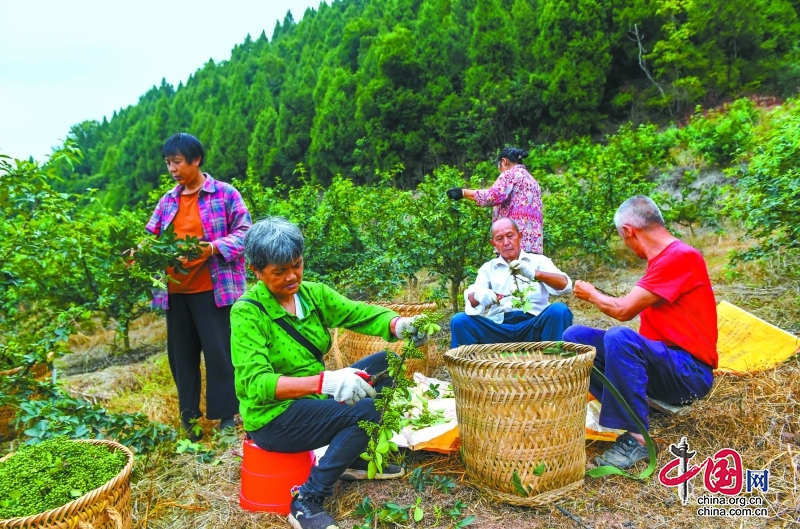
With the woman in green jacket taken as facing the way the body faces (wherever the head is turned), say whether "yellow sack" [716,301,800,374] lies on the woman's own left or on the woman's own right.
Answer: on the woman's own left

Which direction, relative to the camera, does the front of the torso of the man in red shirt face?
to the viewer's left

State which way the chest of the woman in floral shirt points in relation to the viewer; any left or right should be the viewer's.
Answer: facing away from the viewer and to the left of the viewer

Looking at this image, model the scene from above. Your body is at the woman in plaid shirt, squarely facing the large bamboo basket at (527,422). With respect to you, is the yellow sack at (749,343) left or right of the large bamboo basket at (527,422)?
left

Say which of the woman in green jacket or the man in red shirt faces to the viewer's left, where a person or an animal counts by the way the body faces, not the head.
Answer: the man in red shirt

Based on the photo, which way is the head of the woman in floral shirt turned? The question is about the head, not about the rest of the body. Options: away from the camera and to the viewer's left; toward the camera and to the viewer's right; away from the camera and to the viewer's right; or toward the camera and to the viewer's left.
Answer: away from the camera and to the viewer's left

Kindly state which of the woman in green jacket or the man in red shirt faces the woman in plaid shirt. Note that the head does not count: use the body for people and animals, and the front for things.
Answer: the man in red shirt

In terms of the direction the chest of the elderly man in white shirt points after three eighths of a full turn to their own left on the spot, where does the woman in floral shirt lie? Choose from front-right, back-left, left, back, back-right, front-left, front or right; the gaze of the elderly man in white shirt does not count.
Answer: front-left
